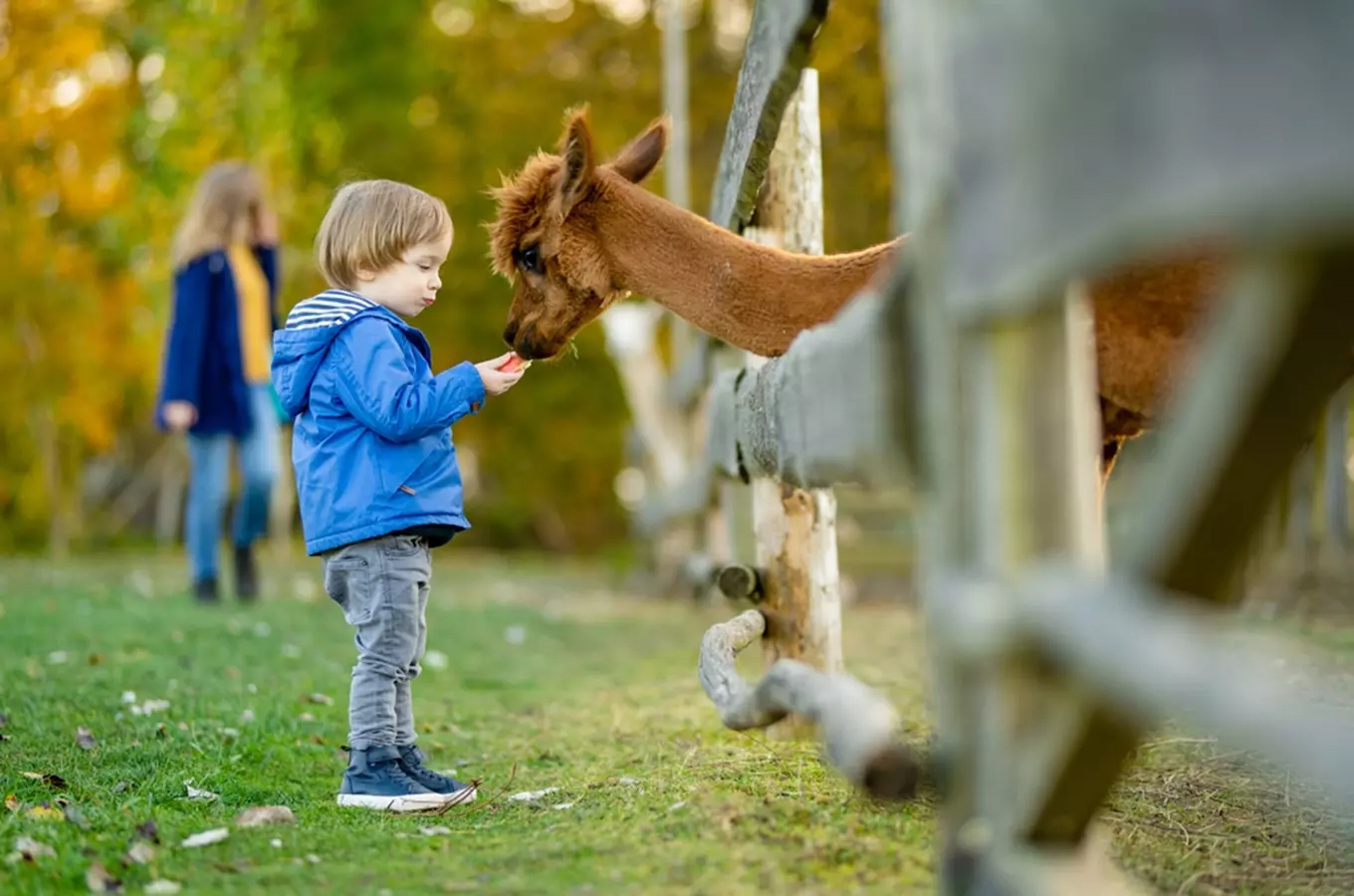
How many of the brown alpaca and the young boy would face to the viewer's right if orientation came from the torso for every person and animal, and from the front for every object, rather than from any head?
1

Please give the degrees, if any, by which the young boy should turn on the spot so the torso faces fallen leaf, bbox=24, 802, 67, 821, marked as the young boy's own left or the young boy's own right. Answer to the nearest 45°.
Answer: approximately 135° to the young boy's own right

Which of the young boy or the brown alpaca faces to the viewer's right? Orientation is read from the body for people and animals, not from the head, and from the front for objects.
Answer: the young boy

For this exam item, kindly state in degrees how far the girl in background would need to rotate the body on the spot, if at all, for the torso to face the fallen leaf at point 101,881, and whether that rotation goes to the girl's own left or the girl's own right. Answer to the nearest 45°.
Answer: approximately 45° to the girl's own right

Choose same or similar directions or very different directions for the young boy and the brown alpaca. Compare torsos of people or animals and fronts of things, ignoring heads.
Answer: very different directions

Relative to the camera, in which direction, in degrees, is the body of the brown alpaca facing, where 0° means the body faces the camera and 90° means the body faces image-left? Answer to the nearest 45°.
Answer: approximately 90°

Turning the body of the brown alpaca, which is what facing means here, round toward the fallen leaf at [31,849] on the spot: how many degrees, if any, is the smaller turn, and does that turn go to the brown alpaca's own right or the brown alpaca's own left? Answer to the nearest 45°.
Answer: approximately 45° to the brown alpaca's own left

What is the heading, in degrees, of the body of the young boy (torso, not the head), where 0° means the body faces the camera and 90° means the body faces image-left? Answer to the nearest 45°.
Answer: approximately 270°

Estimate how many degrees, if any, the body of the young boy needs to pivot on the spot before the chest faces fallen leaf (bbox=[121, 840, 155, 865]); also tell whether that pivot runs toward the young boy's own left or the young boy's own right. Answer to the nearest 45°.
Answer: approximately 135° to the young boy's own right

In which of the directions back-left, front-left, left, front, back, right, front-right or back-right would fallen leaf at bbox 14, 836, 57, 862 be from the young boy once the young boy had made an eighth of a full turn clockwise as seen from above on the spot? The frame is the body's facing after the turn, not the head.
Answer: right

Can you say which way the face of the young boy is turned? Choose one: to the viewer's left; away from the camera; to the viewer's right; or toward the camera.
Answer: to the viewer's right
